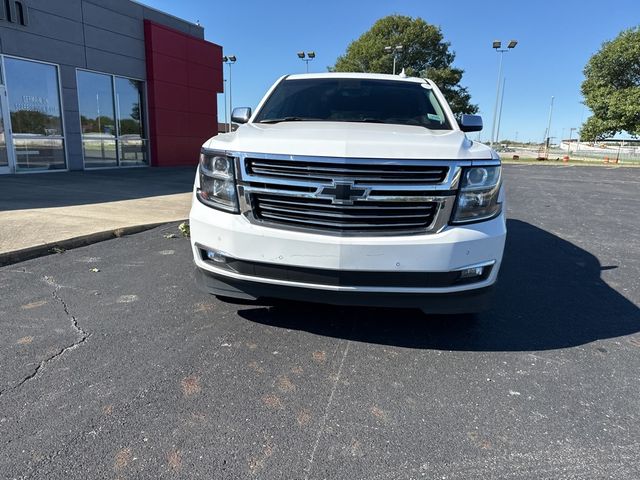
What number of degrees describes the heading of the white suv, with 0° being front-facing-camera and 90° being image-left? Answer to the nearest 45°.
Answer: approximately 0°

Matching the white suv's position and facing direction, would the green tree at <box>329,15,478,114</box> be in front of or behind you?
behind

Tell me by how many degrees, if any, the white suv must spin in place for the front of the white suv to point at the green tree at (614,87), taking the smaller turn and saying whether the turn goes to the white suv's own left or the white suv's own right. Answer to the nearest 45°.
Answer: approximately 135° to the white suv's own left

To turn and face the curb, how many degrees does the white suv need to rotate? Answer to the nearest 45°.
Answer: approximately 135° to its right

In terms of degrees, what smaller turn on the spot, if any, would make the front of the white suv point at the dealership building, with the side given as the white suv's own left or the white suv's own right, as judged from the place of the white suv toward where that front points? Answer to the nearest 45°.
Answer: approximately 135° to the white suv's own right
